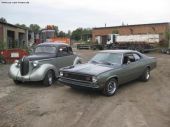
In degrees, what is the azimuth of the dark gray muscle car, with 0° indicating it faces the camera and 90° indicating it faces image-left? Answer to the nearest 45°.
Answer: approximately 45°

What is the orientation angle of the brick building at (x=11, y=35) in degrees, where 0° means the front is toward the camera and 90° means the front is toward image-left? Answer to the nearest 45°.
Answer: approximately 315°
